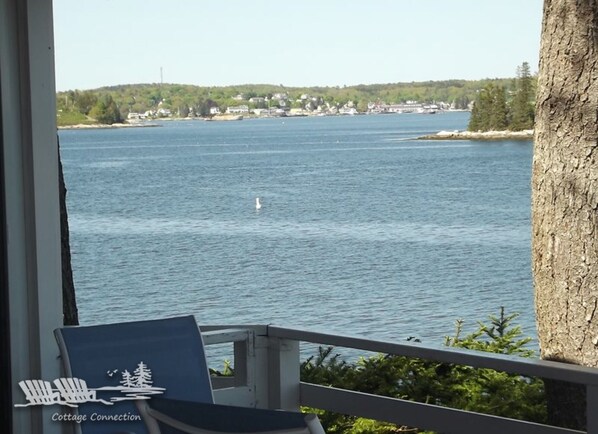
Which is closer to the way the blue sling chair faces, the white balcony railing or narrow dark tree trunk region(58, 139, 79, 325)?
the white balcony railing
